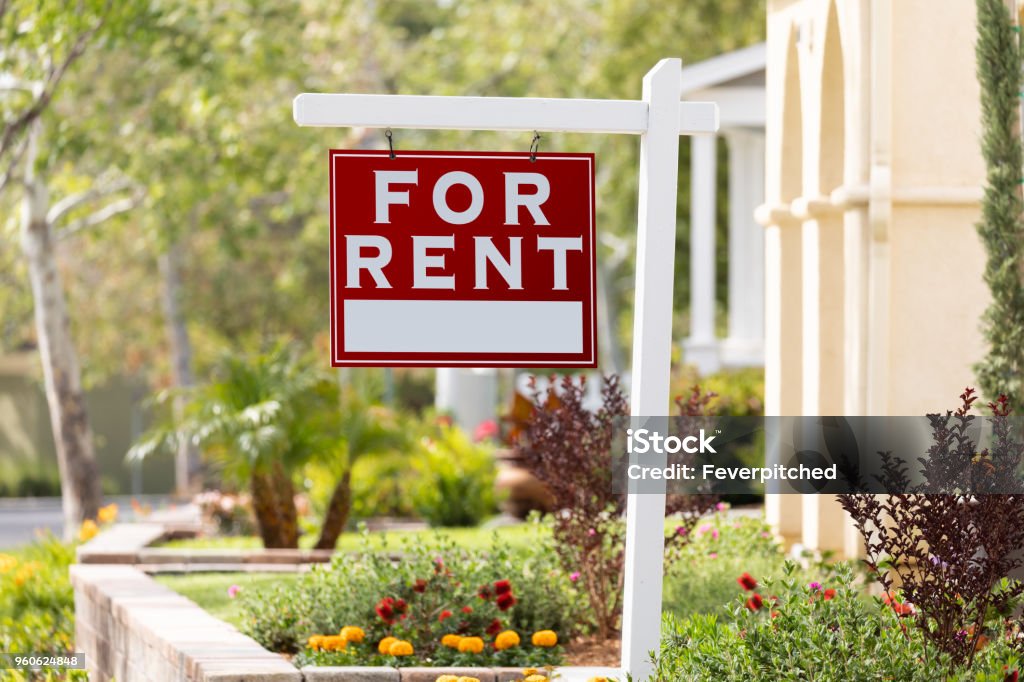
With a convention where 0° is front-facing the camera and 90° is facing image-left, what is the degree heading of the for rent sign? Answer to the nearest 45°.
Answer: approximately 0°

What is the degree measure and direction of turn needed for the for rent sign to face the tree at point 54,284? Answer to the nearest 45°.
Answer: approximately 135° to its right

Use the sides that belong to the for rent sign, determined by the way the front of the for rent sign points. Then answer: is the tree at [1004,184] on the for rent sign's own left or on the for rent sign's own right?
on the for rent sign's own left

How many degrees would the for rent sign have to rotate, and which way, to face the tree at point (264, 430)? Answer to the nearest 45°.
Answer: approximately 180°

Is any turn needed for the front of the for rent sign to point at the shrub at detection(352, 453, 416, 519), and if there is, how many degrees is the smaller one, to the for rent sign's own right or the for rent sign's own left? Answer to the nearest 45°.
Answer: approximately 180°

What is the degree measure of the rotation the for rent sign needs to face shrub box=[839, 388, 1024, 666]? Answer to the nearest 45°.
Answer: approximately 90° to its left

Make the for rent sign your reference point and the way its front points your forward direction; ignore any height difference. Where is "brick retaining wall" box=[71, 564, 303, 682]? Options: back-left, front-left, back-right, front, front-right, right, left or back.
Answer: back-right

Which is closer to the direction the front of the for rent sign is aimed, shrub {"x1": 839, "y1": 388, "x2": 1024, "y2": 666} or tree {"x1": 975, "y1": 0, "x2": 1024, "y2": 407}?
the shrub

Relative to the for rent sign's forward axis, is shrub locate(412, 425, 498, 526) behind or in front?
behind
